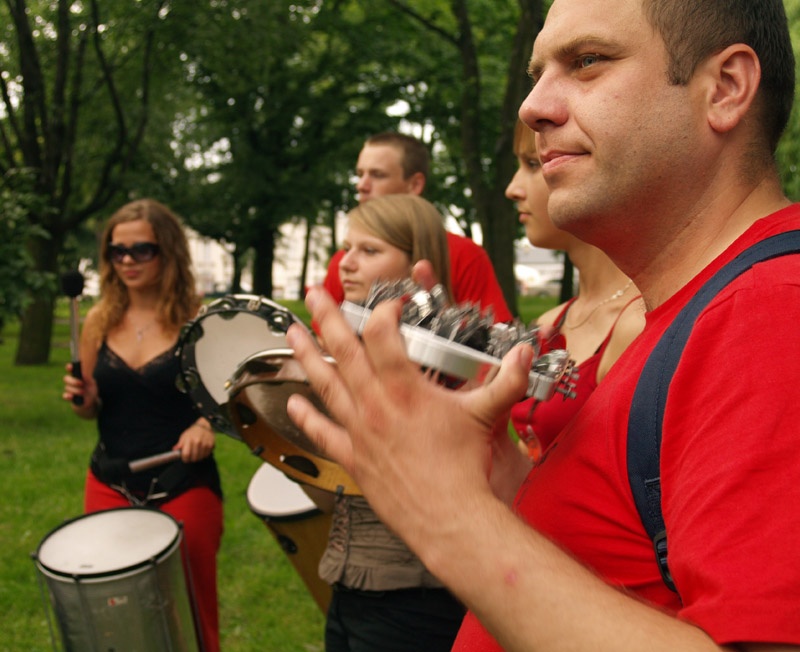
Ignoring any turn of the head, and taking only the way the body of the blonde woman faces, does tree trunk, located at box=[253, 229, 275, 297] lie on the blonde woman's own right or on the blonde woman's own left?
on the blonde woman's own right

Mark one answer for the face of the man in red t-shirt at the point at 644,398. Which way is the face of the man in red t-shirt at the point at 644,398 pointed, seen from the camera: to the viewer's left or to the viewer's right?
to the viewer's left

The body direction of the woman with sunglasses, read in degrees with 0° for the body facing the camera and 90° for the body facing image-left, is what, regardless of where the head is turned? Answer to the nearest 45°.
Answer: approximately 0°

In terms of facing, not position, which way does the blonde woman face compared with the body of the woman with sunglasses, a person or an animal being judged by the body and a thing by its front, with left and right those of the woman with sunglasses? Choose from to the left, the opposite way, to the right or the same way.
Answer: to the right

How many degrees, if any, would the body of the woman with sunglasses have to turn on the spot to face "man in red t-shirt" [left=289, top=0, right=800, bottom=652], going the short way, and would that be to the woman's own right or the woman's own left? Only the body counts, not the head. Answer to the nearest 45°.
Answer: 0° — they already face them

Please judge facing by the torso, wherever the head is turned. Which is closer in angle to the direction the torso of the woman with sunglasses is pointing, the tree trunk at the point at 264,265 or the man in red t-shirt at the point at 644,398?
the man in red t-shirt

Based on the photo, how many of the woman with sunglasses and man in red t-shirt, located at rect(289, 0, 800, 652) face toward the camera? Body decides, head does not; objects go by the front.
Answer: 1

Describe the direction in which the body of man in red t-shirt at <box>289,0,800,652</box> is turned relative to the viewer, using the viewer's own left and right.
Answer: facing to the left of the viewer

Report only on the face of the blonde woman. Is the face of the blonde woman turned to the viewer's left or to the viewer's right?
to the viewer's left

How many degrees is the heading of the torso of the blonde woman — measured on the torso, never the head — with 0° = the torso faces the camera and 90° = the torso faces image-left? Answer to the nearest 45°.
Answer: approximately 45°

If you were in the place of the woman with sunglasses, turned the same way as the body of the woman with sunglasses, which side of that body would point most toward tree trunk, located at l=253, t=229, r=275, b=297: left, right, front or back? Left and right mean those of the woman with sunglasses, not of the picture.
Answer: back
